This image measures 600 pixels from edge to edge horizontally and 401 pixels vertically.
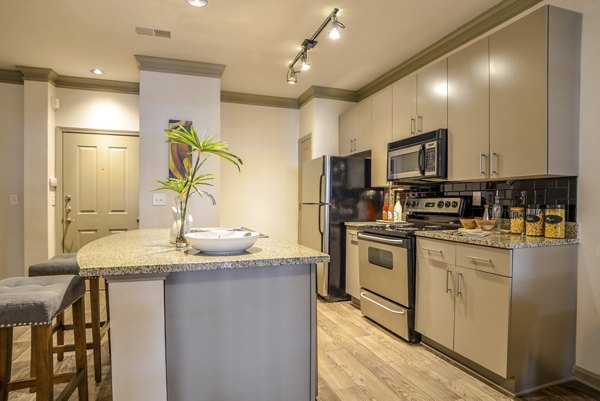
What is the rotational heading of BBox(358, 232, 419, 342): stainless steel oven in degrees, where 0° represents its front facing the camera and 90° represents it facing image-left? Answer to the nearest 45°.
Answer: approximately 45°

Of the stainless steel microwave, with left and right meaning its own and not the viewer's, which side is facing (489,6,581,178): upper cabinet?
left

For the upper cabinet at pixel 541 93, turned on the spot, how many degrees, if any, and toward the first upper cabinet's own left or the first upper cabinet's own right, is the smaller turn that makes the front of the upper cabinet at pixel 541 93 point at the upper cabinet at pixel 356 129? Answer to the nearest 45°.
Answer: approximately 90° to the first upper cabinet's own right

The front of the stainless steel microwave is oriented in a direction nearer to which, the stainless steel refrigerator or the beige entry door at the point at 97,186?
the beige entry door

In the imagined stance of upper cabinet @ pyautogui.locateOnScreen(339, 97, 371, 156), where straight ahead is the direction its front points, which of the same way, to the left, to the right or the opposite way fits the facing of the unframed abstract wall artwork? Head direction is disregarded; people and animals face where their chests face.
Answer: to the left

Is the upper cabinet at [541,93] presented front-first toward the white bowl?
yes

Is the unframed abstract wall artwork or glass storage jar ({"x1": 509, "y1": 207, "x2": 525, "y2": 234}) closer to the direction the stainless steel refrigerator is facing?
the unframed abstract wall artwork
